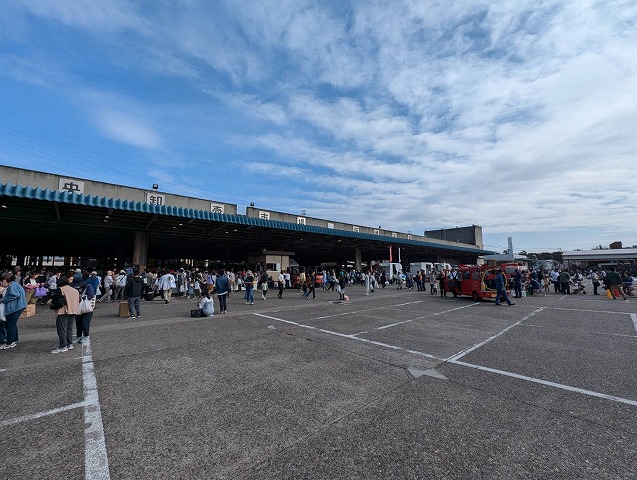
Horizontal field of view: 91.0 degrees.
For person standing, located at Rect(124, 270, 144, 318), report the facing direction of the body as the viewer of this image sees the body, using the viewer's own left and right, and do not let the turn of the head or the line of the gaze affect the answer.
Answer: facing away from the viewer

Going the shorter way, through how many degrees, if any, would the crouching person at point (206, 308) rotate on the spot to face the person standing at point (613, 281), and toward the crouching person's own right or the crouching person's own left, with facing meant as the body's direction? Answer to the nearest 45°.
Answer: approximately 90° to the crouching person's own right

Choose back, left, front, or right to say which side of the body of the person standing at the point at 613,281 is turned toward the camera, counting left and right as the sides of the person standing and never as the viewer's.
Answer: back

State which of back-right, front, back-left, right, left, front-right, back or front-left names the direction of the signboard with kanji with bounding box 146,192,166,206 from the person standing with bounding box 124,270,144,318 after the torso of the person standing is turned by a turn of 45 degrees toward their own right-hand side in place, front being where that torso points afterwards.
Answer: front-left

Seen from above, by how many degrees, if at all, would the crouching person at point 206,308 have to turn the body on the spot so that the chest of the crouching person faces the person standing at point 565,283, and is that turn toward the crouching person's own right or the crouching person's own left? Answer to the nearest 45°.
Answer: approximately 90° to the crouching person's own right

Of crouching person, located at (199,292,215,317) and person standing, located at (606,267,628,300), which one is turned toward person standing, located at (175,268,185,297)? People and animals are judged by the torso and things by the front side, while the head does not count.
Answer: the crouching person

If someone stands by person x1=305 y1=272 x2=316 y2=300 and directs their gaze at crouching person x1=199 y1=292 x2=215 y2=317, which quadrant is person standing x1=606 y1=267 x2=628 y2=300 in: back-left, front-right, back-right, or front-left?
back-left
